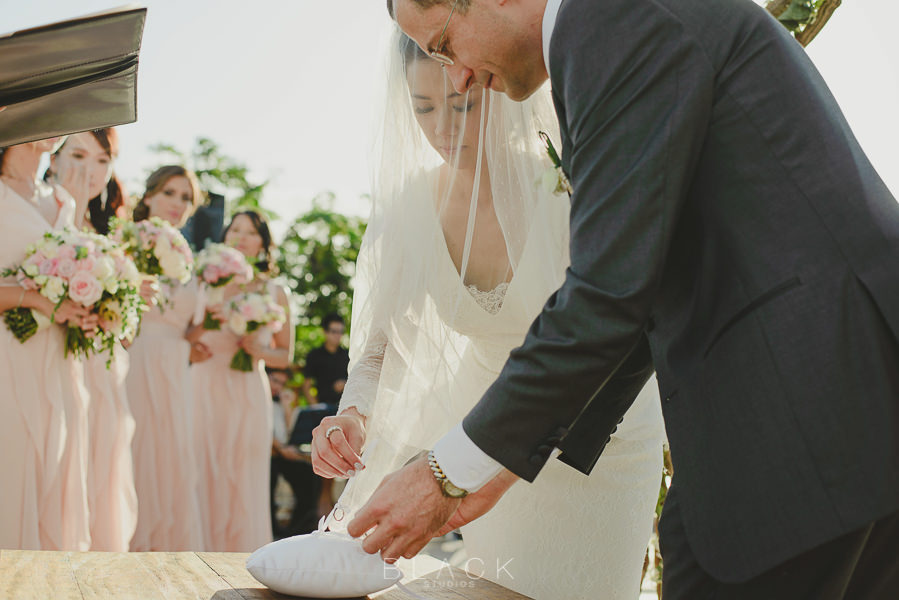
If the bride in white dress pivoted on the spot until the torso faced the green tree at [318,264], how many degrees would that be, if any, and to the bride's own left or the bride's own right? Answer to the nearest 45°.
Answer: approximately 180°

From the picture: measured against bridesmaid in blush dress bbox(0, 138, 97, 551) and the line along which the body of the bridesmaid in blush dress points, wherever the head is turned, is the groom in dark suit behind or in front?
in front

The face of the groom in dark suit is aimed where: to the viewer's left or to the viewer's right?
to the viewer's left

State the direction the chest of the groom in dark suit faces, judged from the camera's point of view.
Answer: to the viewer's left

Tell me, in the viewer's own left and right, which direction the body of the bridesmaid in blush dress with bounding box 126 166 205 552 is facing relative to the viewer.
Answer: facing the viewer and to the right of the viewer

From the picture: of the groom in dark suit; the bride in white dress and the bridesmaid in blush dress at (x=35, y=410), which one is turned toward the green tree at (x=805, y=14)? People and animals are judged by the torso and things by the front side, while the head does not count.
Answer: the bridesmaid in blush dress

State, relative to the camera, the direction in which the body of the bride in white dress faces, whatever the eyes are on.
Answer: toward the camera

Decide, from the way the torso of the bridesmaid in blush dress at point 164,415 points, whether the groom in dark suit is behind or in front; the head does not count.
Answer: in front

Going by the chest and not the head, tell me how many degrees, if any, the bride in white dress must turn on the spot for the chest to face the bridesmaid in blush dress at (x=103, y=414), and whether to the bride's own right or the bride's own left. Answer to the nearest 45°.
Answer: approximately 135° to the bride's own right

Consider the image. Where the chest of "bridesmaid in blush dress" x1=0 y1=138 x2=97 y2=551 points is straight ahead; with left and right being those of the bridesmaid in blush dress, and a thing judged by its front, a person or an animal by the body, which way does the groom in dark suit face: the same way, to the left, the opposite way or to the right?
the opposite way
